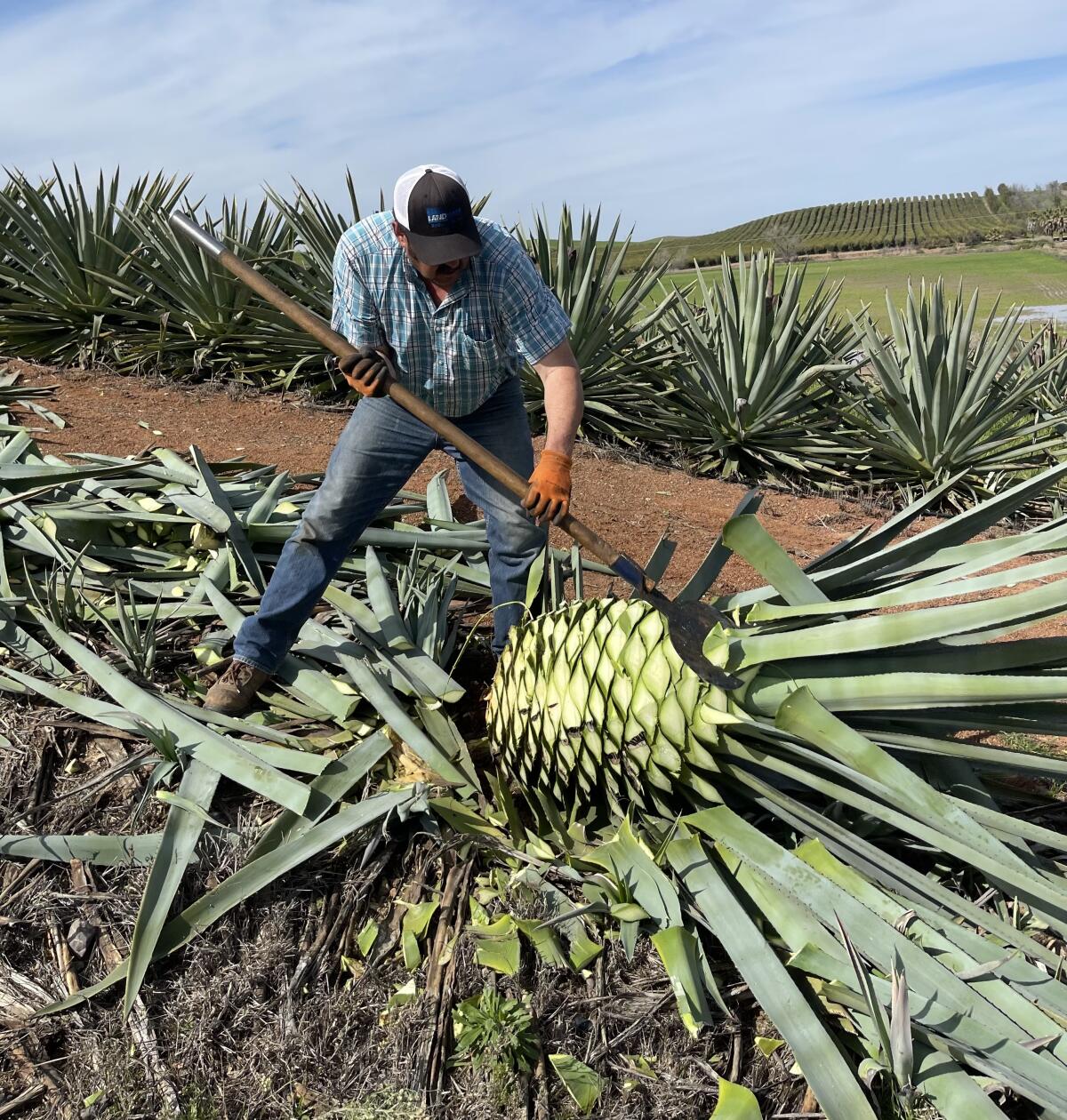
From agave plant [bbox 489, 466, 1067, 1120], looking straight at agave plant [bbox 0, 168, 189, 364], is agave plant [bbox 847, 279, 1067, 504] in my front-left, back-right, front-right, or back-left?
front-right

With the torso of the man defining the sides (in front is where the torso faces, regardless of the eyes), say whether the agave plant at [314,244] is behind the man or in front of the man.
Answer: behind

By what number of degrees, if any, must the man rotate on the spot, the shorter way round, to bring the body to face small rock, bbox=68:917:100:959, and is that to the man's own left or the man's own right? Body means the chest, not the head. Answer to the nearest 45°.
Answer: approximately 45° to the man's own right

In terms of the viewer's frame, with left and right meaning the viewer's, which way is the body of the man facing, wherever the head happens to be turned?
facing the viewer

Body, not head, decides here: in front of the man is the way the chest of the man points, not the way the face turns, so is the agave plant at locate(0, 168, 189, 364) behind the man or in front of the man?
behind

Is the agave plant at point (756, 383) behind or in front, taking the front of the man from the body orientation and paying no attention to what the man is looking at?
behind

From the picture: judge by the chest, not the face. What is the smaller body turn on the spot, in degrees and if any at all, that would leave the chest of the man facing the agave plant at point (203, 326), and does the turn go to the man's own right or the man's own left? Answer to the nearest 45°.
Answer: approximately 180°

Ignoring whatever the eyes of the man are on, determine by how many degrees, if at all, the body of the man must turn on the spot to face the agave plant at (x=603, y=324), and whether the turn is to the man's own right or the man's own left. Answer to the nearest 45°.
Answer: approximately 180°

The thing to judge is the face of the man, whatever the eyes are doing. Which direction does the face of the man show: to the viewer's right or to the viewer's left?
to the viewer's right
